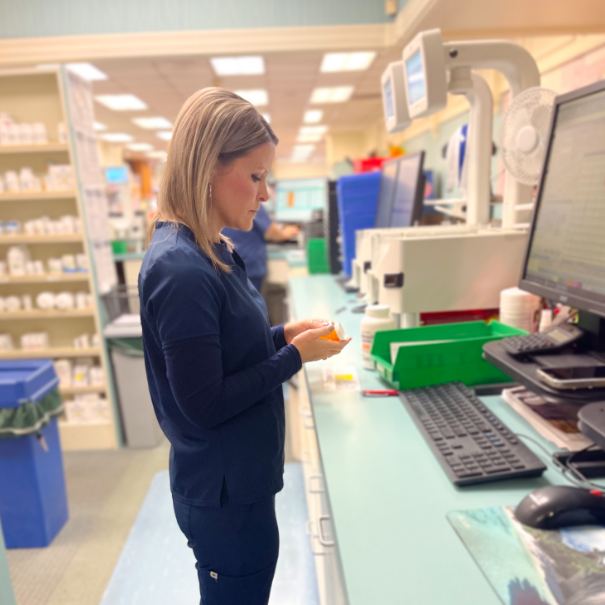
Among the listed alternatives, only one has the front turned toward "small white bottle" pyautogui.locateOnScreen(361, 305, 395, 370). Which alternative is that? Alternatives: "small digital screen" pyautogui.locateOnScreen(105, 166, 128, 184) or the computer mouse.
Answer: the small digital screen

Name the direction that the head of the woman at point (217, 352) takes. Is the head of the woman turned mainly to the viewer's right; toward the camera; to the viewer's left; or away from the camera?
to the viewer's right

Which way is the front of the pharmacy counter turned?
to the viewer's left

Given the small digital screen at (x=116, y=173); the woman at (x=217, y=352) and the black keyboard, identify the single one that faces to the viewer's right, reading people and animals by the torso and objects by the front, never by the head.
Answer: the woman

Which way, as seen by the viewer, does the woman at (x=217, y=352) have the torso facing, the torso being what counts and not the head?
to the viewer's right

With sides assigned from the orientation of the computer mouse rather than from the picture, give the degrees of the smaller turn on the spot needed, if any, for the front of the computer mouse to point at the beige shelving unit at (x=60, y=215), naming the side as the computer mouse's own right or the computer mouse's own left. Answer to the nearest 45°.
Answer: approximately 180°

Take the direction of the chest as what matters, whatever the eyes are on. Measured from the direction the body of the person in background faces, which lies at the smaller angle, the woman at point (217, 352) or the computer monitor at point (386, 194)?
the computer monitor

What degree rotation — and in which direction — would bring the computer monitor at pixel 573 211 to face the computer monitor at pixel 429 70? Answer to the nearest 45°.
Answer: approximately 90° to its right

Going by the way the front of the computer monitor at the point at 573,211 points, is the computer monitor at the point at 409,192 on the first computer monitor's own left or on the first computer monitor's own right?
on the first computer monitor's own right

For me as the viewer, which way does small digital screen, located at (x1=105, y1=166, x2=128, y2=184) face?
facing the viewer

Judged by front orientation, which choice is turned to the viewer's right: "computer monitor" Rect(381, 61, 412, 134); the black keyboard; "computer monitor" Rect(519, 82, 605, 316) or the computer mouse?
the computer mouse

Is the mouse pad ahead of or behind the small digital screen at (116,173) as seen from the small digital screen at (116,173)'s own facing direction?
ahead

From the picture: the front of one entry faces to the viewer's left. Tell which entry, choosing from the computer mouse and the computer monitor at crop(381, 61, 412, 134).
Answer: the computer monitor

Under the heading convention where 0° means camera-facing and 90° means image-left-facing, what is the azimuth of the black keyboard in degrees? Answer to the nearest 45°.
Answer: approximately 90°

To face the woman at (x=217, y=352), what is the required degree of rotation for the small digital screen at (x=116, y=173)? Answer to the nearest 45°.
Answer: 0° — it already faces them

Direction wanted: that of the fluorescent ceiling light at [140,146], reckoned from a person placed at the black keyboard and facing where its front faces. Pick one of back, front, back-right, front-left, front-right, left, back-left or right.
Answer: front-right

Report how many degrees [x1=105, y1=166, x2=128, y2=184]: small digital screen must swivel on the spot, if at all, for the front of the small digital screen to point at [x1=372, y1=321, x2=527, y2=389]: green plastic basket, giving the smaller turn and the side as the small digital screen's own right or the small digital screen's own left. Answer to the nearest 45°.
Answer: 0° — it already faces it
